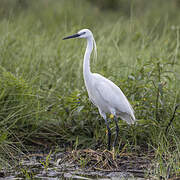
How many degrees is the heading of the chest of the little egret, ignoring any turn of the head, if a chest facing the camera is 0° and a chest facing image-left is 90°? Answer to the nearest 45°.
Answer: approximately 90°
